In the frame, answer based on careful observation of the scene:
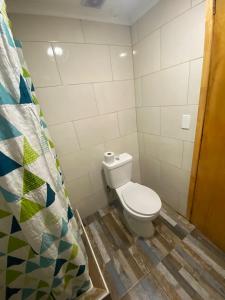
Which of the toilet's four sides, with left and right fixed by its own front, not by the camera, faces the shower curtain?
right

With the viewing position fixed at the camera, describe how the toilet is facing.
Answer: facing the viewer and to the right of the viewer
